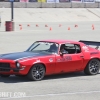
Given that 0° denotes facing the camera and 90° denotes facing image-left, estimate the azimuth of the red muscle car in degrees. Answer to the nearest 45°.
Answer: approximately 45°
